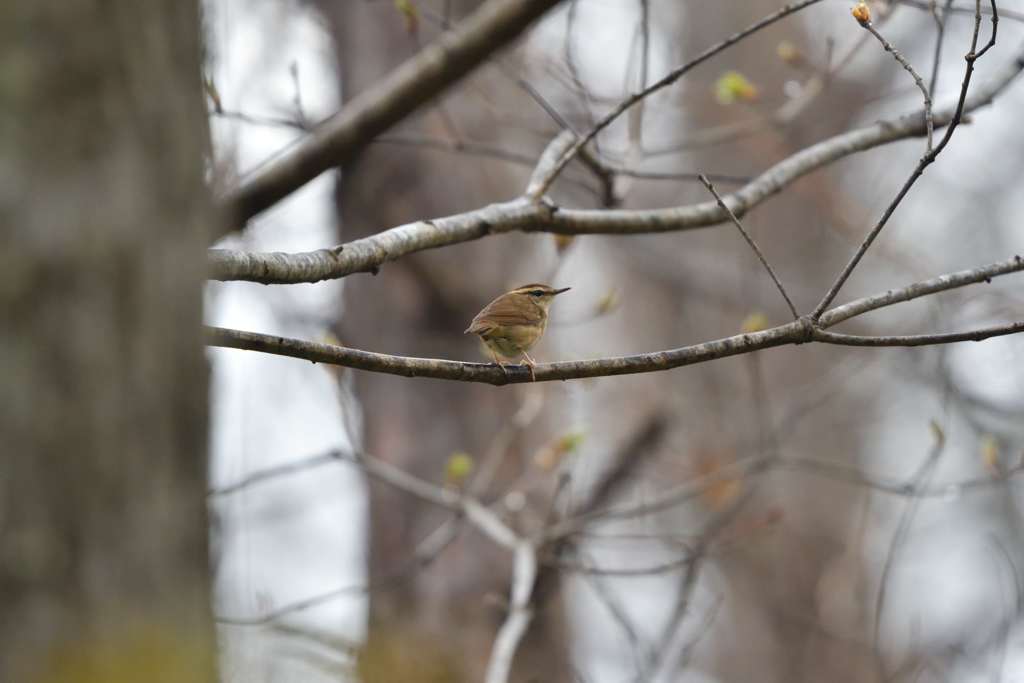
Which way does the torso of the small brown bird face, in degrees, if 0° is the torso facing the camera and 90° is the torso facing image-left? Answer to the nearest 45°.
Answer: approximately 270°

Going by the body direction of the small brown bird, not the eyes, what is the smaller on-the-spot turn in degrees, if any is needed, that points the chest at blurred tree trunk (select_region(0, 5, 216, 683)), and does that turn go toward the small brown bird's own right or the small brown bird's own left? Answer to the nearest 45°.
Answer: approximately 90° to the small brown bird's own right
